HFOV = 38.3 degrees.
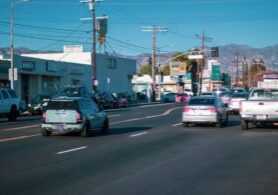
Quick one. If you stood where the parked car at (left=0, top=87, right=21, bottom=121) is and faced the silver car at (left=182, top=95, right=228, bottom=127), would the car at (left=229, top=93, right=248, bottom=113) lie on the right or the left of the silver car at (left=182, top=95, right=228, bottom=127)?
left

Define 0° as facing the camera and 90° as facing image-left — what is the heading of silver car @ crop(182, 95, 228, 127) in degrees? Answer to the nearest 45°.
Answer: approximately 180°

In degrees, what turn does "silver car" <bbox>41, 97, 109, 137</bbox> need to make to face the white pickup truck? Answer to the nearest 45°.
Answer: approximately 45° to its right

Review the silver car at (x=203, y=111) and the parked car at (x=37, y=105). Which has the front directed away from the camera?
the silver car

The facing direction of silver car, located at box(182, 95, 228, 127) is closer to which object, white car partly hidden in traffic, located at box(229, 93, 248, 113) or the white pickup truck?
the white car partly hidden in traffic

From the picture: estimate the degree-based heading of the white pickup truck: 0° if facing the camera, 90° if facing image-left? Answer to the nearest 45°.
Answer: approximately 180°
